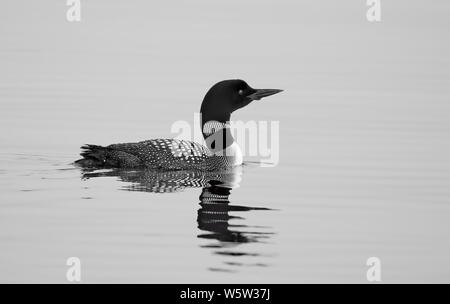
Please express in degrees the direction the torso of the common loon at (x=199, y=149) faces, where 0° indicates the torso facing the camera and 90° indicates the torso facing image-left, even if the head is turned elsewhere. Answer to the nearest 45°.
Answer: approximately 270°
